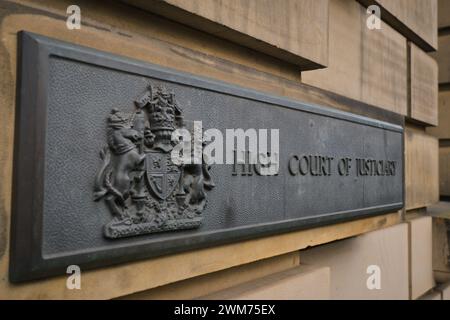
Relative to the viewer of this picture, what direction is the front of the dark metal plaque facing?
facing the viewer and to the right of the viewer
